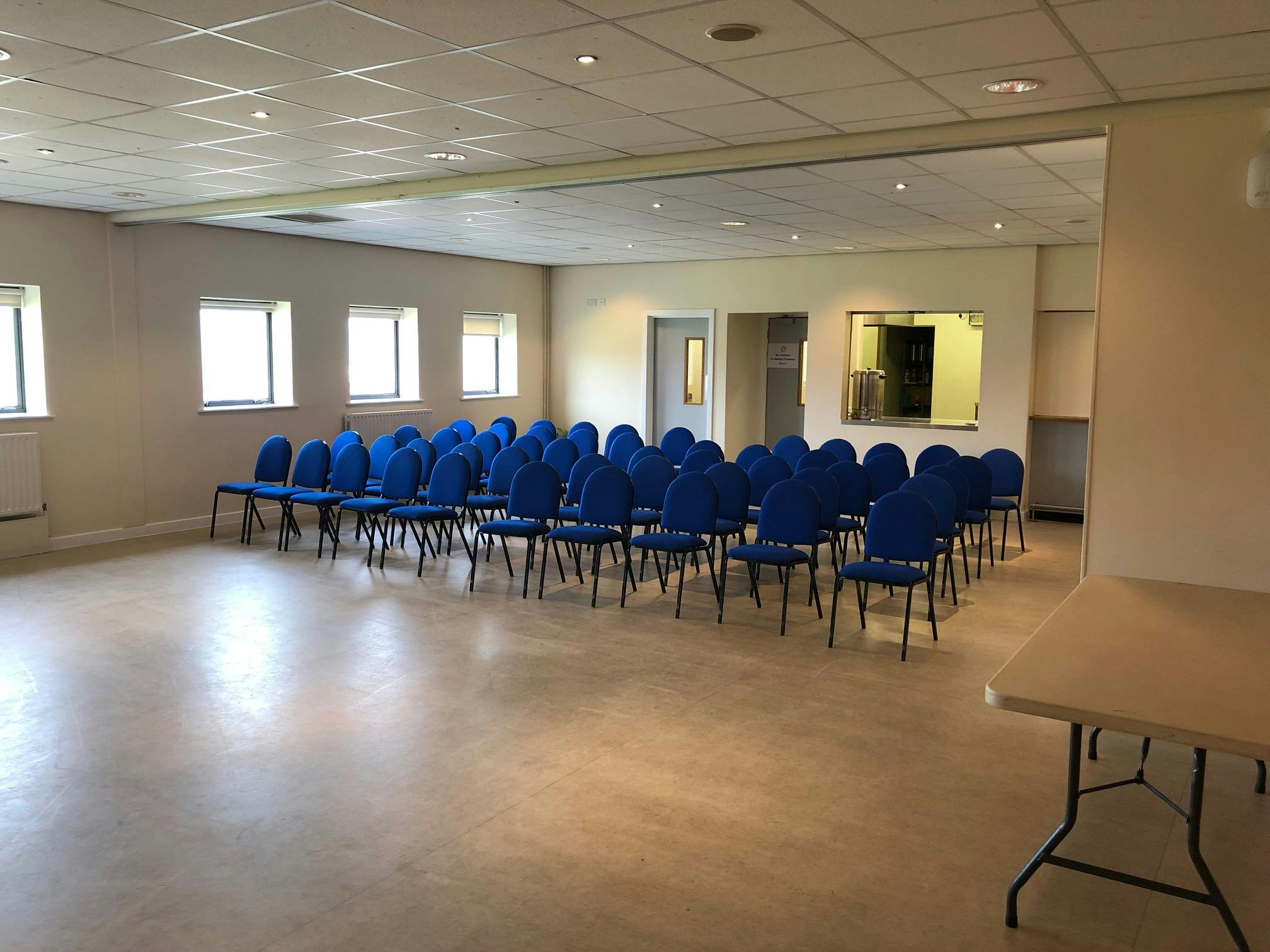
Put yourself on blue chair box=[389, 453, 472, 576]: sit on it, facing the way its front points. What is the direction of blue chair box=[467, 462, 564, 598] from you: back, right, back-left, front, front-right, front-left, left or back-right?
left

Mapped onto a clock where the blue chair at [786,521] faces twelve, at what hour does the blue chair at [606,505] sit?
the blue chair at [606,505] is roughly at 2 o'clock from the blue chair at [786,521].

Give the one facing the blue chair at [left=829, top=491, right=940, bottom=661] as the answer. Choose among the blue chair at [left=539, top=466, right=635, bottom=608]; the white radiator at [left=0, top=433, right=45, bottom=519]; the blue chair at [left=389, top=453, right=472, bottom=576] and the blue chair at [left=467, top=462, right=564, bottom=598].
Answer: the white radiator

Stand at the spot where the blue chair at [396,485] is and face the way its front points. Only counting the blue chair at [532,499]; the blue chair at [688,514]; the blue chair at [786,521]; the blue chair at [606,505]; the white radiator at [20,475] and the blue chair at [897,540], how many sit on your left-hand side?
5

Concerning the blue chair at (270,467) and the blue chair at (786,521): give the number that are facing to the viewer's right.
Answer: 0

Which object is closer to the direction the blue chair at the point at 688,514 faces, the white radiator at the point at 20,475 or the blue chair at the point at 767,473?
the white radiator

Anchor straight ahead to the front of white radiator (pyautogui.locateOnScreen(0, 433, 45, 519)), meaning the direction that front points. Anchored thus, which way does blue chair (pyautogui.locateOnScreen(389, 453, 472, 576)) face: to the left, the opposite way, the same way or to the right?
to the right

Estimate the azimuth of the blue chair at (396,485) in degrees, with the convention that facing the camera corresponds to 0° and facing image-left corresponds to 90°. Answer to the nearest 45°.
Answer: approximately 45°

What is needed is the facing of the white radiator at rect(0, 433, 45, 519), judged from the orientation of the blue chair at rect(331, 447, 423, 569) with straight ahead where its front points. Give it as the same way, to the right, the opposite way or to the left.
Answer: to the left

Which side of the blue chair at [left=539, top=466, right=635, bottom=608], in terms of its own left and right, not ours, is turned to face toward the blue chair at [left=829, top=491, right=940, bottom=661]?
left

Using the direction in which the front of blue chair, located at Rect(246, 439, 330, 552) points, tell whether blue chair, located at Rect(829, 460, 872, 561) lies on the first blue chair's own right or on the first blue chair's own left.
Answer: on the first blue chair's own left

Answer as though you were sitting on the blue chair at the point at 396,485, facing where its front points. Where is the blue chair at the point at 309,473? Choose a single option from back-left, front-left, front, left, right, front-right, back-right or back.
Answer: right

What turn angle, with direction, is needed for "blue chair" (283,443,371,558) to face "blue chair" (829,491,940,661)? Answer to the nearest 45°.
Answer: approximately 90° to its left

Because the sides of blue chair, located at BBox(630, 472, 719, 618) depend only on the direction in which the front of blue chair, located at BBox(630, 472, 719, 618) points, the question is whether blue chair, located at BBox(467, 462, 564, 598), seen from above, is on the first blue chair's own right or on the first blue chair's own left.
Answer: on the first blue chair's own right

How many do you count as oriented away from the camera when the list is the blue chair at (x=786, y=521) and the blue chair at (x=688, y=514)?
0

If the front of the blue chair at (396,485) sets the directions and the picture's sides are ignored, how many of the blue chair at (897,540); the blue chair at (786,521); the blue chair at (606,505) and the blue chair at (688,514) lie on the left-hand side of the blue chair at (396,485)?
4

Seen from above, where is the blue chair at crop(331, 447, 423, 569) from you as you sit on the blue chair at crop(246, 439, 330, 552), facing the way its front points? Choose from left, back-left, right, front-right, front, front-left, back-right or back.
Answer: left

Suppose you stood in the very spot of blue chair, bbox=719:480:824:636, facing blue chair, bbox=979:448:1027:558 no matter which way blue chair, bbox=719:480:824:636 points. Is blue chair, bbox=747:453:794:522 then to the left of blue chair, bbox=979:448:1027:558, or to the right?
left

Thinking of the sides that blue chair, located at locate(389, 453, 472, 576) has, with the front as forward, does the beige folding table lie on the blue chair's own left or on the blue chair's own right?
on the blue chair's own left

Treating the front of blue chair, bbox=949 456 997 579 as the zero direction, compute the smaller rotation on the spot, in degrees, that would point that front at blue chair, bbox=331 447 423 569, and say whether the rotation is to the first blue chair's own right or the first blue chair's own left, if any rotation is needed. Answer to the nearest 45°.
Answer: approximately 45° to the first blue chair's own right
